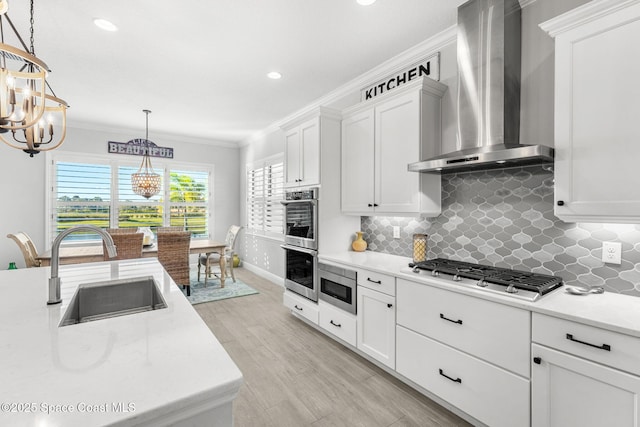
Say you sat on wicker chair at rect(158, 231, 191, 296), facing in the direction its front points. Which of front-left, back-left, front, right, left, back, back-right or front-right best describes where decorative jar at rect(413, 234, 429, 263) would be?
back-right

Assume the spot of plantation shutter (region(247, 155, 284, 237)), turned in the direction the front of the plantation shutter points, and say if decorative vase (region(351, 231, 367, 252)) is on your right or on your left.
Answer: on your left

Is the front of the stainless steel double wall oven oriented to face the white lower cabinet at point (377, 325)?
no

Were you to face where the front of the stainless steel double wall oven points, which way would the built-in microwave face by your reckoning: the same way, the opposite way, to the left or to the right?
the same way

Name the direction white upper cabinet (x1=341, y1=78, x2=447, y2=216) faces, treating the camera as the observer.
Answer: facing the viewer and to the left of the viewer

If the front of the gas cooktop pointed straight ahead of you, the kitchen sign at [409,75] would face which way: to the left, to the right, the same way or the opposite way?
the same way

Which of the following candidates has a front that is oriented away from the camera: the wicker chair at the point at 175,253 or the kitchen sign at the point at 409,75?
the wicker chair

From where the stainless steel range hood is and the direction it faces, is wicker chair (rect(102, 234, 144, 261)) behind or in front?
in front

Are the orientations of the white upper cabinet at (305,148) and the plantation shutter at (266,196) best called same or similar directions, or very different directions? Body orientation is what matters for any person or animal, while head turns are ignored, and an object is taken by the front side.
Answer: same or similar directions

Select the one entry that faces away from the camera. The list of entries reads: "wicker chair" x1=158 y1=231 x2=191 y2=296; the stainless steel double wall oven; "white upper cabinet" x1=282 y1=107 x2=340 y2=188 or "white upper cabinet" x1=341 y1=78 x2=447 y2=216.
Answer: the wicker chair

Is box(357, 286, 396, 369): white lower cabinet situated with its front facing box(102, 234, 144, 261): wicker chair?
no

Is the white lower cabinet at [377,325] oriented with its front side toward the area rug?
no

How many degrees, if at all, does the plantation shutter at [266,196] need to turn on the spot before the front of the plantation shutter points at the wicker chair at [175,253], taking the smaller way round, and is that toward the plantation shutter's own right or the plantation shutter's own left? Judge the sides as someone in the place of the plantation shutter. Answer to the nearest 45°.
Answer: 0° — it already faces it

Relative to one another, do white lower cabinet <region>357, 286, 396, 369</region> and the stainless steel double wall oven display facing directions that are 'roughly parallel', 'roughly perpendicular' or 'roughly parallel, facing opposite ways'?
roughly parallel

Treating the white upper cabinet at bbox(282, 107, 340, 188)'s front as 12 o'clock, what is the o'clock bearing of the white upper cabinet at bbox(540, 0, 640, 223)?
the white upper cabinet at bbox(540, 0, 640, 223) is roughly at 9 o'clock from the white upper cabinet at bbox(282, 107, 340, 188).

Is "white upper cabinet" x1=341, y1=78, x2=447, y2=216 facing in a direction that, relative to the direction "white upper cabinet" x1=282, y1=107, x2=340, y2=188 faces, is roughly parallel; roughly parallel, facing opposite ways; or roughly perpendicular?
roughly parallel

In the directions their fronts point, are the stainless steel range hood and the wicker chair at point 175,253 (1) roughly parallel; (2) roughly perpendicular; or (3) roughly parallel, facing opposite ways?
roughly perpendicular

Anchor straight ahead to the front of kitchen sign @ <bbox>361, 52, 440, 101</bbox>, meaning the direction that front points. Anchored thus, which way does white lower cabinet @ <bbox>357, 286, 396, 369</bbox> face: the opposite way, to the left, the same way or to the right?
the same way

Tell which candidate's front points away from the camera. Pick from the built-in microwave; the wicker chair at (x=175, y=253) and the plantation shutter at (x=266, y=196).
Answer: the wicker chair

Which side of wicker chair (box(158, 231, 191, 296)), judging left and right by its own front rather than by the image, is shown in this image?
back

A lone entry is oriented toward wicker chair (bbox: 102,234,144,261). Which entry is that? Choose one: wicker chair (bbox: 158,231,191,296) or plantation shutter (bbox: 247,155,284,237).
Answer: the plantation shutter

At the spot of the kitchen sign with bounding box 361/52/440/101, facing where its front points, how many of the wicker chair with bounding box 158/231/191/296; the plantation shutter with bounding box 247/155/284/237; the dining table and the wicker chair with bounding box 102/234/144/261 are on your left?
0

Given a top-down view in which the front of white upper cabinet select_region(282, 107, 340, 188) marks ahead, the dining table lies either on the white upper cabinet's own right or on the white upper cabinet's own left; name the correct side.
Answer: on the white upper cabinet's own right

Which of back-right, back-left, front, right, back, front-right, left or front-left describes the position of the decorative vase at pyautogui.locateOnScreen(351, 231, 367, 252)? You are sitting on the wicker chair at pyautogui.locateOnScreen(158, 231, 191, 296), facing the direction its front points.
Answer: back-right
